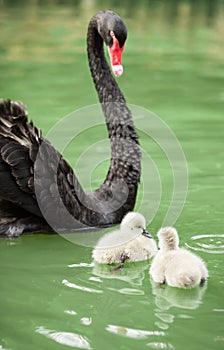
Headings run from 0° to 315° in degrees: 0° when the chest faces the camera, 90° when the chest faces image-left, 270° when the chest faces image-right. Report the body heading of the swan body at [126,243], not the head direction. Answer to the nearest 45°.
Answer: approximately 270°
